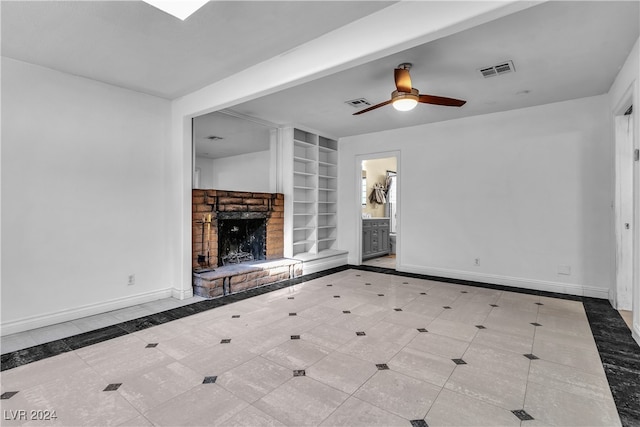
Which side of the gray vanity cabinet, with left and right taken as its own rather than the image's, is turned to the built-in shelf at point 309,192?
right

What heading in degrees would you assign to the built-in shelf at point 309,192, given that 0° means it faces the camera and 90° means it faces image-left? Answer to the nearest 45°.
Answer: approximately 315°

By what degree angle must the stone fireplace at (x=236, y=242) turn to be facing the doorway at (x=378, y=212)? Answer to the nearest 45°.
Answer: approximately 90° to its left

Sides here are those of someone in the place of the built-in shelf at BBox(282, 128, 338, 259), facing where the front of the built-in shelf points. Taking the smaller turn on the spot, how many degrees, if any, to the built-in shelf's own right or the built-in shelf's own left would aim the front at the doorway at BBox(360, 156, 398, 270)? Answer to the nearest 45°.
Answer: approximately 90° to the built-in shelf's own left

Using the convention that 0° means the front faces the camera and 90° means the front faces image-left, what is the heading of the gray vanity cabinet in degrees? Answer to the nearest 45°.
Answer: approximately 315°

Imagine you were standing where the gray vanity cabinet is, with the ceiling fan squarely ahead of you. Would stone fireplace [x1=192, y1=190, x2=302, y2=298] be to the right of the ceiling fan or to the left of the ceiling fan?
right

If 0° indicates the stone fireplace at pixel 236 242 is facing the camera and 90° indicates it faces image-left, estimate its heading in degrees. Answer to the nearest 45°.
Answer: approximately 315°

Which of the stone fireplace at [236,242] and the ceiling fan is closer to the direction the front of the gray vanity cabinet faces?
the ceiling fan

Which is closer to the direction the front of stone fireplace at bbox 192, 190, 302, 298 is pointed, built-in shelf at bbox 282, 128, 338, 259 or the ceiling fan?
the ceiling fan
